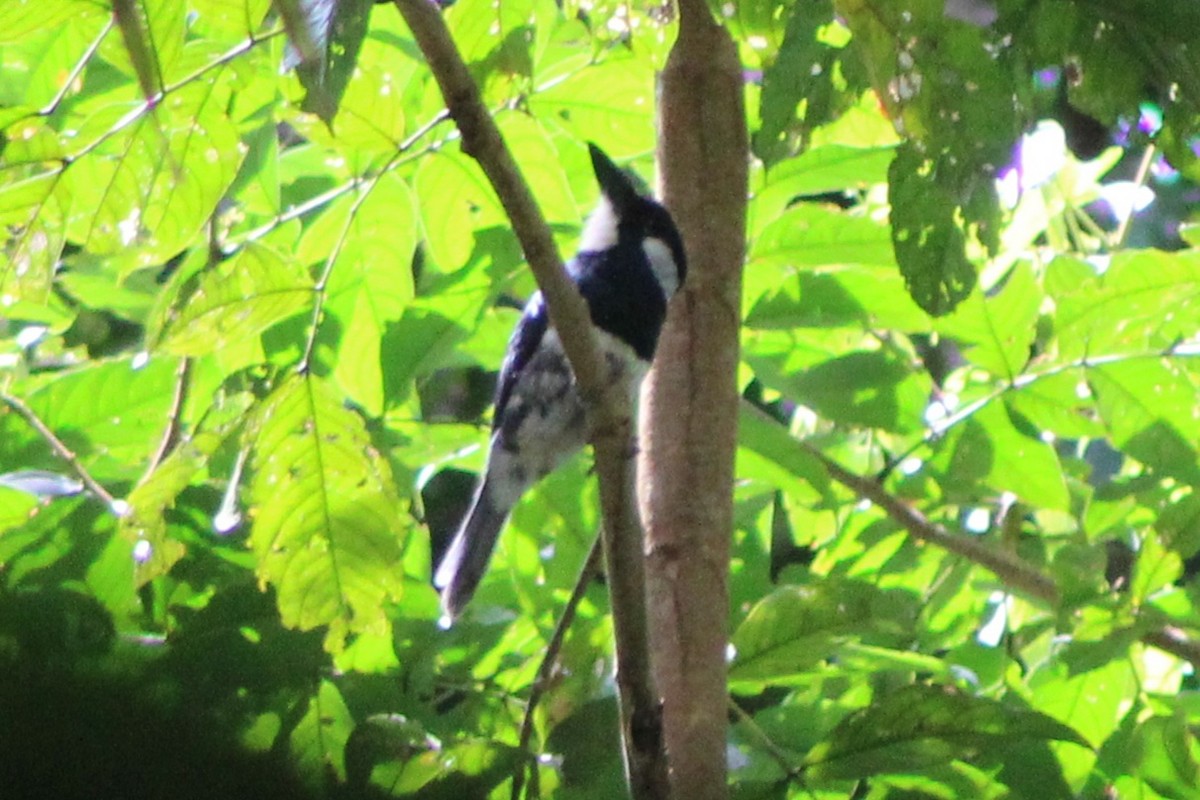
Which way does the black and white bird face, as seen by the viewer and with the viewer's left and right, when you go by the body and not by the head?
facing the viewer and to the right of the viewer

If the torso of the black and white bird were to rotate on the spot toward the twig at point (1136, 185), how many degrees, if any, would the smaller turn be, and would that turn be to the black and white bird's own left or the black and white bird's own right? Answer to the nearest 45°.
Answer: approximately 45° to the black and white bird's own left

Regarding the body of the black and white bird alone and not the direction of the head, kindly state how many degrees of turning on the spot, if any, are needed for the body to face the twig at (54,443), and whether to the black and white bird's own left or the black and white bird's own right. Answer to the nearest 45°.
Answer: approximately 90° to the black and white bird's own right

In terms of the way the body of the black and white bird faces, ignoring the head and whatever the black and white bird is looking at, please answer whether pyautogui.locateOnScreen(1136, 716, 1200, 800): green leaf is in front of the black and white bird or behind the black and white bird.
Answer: in front

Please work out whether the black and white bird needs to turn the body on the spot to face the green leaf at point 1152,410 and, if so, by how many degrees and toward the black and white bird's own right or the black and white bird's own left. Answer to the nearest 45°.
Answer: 0° — it already faces it
